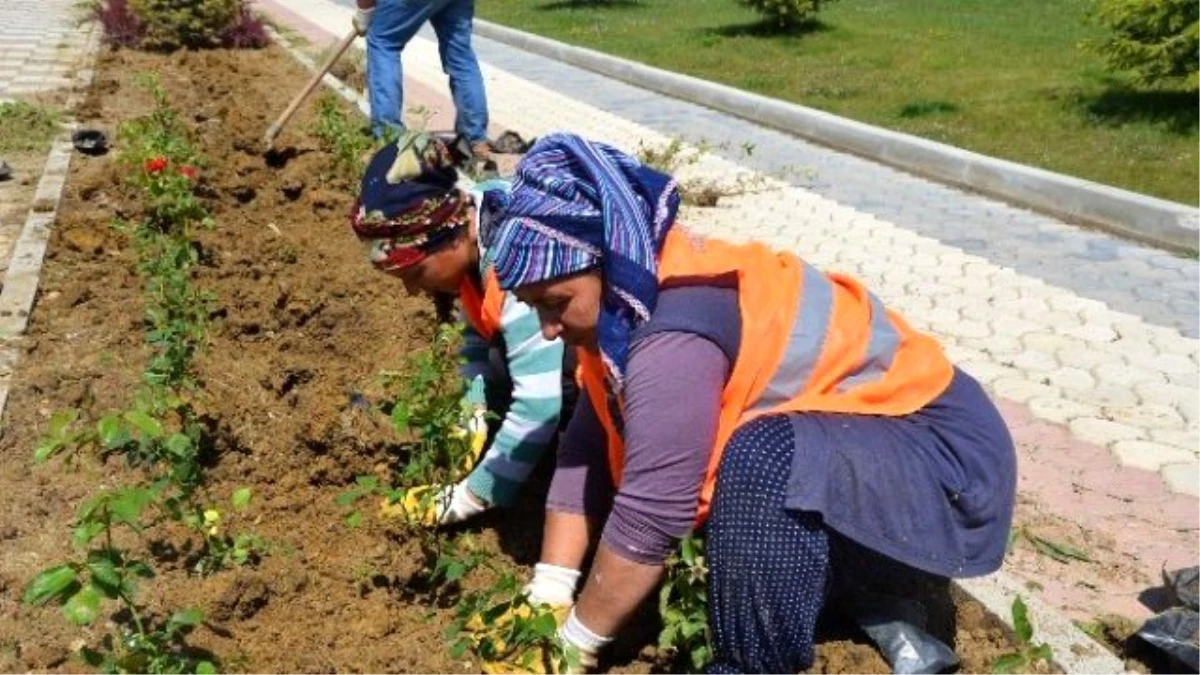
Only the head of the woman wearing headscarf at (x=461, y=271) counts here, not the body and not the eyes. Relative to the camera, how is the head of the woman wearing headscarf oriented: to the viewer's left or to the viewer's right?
to the viewer's left

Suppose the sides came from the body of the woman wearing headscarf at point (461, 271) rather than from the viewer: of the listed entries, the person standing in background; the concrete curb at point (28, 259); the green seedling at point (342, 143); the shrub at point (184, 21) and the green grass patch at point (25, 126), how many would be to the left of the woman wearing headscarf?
0

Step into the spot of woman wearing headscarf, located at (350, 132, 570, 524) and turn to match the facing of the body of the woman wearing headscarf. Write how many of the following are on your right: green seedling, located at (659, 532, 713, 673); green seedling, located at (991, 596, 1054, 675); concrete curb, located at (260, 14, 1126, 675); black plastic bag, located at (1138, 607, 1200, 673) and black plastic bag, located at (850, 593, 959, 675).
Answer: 0

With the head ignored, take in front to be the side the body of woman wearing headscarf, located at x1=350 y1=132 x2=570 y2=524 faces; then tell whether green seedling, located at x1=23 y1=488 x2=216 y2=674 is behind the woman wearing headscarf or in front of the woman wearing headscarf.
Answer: in front

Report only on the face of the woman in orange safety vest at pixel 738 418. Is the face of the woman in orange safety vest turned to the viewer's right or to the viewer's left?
to the viewer's left

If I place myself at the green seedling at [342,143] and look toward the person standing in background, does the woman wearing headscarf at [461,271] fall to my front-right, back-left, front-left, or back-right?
back-right

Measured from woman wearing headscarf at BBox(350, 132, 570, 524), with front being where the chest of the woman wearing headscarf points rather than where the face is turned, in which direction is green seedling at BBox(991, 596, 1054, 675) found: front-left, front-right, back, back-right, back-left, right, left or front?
left

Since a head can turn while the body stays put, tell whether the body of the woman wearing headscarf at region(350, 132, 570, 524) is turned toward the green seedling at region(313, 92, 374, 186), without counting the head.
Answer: no

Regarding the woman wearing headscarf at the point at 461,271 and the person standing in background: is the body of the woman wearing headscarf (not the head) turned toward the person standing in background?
no

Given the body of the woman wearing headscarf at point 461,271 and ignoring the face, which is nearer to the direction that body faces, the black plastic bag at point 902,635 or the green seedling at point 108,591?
the green seedling

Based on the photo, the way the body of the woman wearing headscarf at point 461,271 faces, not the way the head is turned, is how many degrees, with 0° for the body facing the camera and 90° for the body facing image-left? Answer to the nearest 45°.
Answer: approximately 45°

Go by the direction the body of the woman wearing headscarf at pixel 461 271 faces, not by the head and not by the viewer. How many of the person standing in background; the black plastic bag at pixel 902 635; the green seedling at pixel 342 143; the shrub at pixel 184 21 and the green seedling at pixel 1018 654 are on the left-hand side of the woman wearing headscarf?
2

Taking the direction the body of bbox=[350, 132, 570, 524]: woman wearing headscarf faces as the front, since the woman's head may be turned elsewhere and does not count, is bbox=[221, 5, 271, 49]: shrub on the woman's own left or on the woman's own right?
on the woman's own right

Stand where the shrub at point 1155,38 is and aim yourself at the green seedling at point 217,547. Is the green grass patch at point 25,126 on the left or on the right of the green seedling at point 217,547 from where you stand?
right

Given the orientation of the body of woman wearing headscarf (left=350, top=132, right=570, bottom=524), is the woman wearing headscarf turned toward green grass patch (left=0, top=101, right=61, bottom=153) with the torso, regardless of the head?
no
